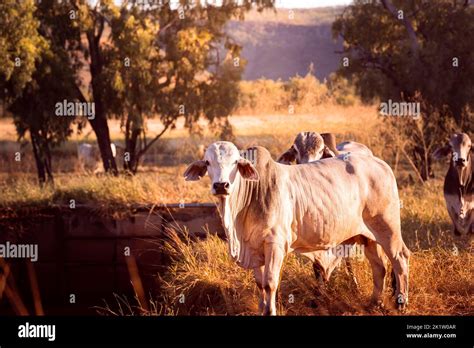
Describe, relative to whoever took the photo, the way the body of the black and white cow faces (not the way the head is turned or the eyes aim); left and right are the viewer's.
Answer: facing the viewer

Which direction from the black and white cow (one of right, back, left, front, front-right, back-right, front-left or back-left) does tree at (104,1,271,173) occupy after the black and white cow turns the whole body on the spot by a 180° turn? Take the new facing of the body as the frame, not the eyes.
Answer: front-left

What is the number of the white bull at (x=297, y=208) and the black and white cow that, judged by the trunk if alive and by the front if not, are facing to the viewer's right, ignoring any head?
0

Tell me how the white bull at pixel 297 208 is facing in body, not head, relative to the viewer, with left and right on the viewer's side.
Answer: facing the viewer and to the left of the viewer

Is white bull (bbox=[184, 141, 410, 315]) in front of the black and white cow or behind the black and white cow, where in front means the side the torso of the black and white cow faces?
in front

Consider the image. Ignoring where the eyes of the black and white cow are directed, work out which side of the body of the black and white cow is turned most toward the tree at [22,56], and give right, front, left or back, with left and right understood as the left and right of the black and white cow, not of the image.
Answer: right

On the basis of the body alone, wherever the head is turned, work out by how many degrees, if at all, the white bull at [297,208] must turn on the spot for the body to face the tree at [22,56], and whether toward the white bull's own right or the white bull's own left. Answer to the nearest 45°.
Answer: approximately 90° to the white bull's own right

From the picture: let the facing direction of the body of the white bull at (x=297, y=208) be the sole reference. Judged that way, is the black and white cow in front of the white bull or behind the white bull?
behind
